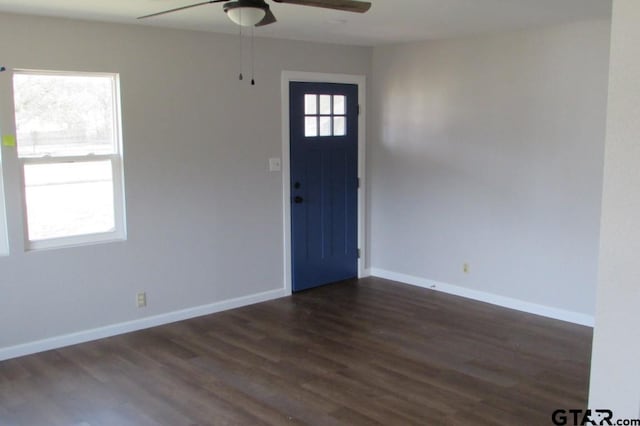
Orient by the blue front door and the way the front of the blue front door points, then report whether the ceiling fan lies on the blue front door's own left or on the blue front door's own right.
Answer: on the blue front door's own right

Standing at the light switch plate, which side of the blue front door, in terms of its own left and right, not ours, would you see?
right

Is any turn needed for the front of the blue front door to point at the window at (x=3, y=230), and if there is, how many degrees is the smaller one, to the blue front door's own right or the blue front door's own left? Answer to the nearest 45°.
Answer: approximately 90° to the blue front door's own right

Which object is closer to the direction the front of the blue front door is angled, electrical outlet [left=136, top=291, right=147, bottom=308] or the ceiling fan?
the ceiling fan

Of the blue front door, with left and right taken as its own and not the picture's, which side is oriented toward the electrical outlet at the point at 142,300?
right

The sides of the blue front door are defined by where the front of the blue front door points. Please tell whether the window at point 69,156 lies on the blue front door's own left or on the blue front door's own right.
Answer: on the blue front door's own right

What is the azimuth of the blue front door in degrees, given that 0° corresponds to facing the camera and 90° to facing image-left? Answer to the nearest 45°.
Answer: approximately 315°

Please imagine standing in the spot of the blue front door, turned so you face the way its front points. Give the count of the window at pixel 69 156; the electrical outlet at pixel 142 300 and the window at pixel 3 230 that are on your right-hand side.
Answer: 3
